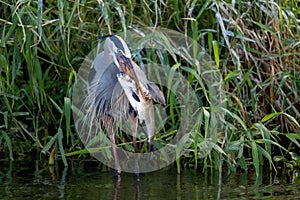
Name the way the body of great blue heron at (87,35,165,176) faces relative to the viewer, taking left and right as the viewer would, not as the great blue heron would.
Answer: facing the viewer and to the right of the viewer
